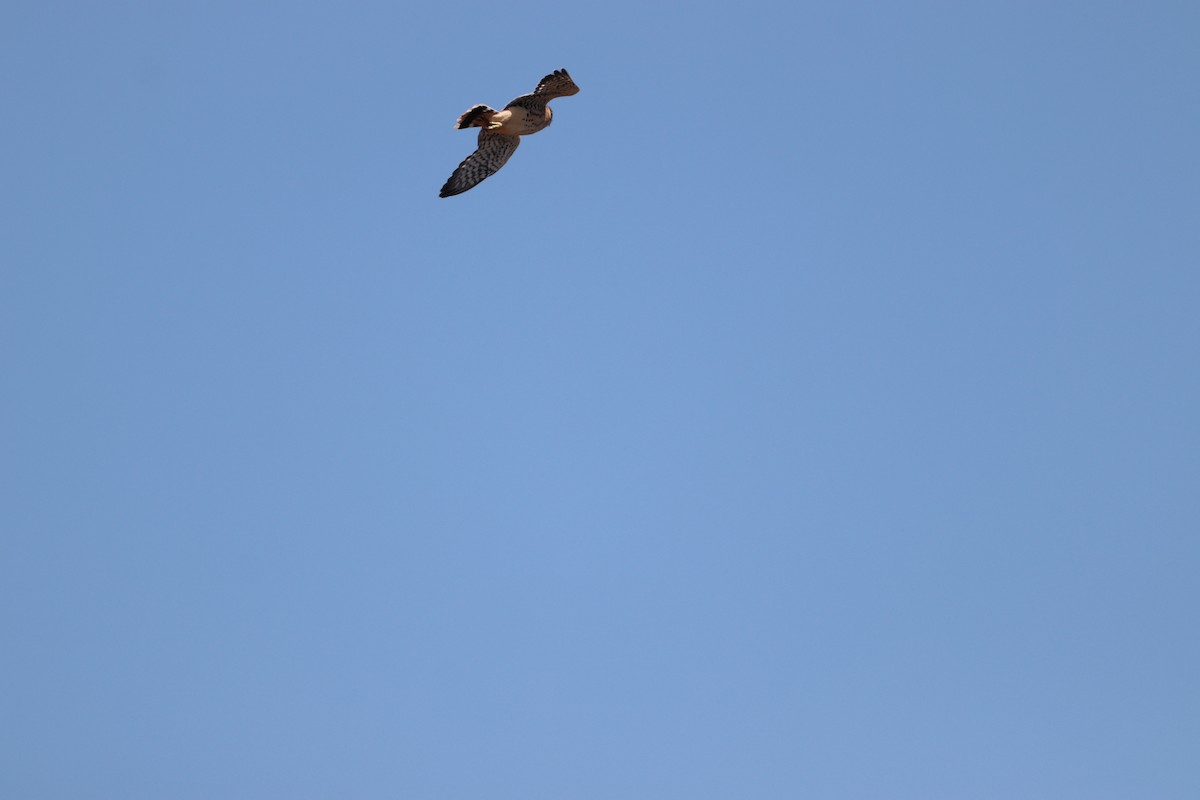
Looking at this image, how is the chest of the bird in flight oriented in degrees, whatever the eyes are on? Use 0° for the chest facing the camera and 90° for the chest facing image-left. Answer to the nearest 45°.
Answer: approximately 270°
